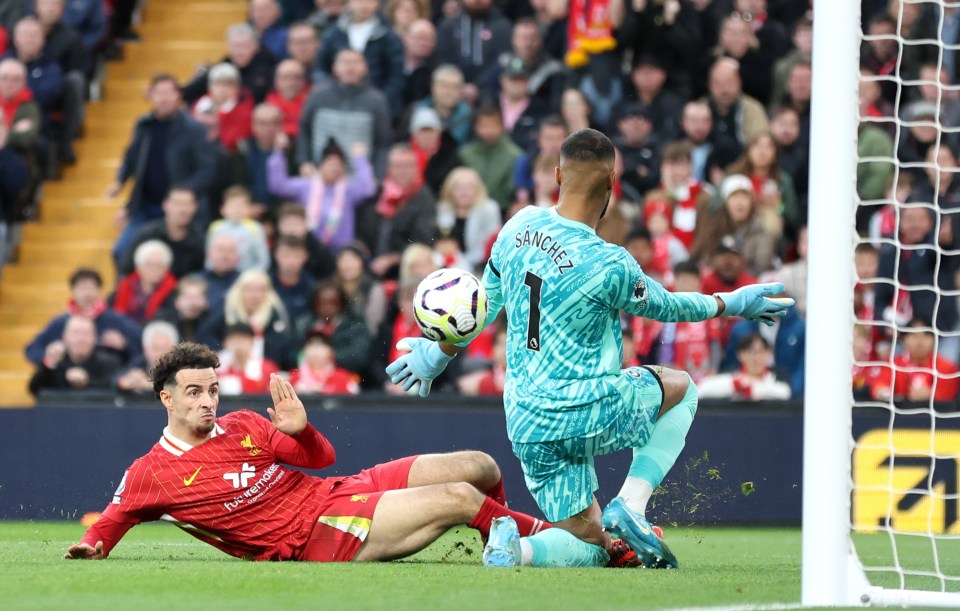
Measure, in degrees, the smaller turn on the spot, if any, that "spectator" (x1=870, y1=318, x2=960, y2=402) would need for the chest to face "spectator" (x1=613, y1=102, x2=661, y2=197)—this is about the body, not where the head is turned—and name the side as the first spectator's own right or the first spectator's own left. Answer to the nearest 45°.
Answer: approximately 135° to the first spectator's own right

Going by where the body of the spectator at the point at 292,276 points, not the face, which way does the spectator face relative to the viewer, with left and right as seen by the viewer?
facing the viewer

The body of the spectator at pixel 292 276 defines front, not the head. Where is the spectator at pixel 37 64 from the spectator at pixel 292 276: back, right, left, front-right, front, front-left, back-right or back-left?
back-right

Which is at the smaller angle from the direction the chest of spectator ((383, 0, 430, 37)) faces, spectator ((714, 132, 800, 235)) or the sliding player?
the sliding player

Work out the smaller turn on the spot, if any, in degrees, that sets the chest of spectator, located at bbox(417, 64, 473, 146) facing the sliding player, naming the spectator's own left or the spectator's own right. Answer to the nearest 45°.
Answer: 0° — they already face them

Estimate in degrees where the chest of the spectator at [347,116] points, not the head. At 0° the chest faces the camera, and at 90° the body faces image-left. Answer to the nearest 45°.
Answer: approximately 0°

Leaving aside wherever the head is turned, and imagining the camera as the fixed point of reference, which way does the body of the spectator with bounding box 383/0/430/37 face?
toward the camera

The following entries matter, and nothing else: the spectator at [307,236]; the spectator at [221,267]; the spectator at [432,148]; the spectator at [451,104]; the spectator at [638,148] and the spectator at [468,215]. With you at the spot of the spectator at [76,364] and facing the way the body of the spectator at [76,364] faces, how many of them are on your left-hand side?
6

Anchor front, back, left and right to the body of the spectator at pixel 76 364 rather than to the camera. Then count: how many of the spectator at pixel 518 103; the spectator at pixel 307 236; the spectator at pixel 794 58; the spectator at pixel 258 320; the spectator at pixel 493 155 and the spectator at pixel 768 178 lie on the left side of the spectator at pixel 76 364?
6

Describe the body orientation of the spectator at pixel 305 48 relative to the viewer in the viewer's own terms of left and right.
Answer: facing the viewer
